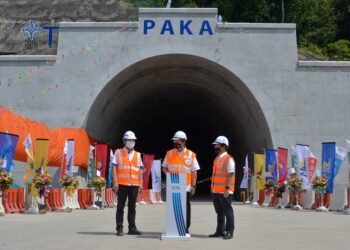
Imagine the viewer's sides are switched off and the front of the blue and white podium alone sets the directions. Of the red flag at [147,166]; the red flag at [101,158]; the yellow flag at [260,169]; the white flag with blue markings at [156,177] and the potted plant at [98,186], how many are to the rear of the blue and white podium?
5

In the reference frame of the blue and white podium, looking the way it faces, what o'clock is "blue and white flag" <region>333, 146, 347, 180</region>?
The blue and white flag is roughly at 7 o'clock from the blue and white podium.

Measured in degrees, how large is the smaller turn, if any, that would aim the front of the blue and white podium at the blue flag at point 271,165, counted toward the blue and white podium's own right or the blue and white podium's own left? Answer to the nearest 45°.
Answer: approximately 180°

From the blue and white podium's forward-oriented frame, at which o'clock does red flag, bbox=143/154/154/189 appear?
The red flag is roughly at 6 o'clock from the blue and white podium.

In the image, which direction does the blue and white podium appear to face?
toward the camera

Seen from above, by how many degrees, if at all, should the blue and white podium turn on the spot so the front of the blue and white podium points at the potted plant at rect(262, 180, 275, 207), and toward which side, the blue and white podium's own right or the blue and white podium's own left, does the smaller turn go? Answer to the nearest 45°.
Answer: approximately 180°

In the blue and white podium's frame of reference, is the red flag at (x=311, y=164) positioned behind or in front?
behind
